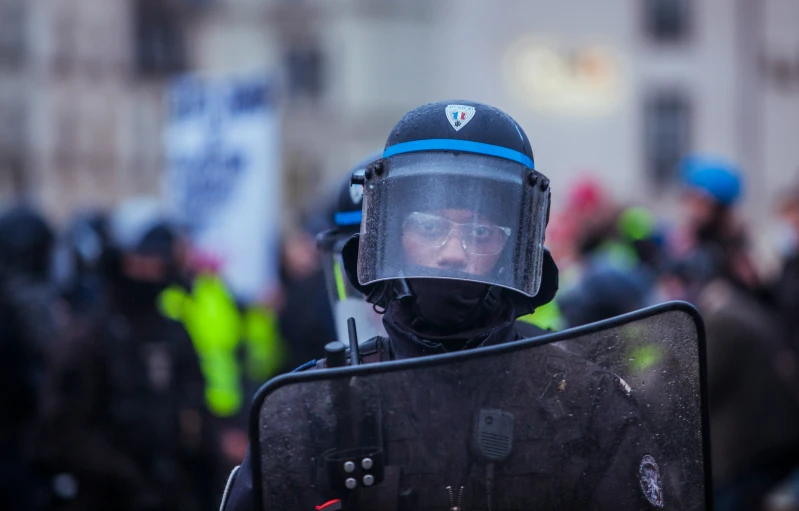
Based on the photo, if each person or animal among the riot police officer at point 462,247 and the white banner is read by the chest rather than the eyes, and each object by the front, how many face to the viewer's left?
0

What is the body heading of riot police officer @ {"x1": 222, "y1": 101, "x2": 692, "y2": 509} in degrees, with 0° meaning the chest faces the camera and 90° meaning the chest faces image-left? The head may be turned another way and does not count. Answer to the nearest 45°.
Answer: approximately 0°

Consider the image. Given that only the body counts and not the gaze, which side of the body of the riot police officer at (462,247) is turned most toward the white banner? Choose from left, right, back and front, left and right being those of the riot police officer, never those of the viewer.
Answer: back

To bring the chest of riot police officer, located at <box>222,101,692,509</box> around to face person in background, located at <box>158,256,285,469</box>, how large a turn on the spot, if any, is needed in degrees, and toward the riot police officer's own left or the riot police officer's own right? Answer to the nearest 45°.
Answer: approximately 180°

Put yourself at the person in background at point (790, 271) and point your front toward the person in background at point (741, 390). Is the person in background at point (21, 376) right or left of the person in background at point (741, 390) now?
right
